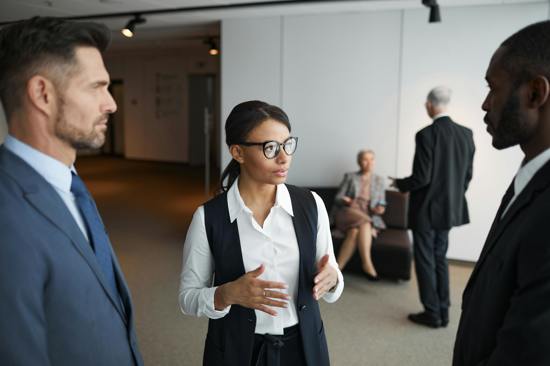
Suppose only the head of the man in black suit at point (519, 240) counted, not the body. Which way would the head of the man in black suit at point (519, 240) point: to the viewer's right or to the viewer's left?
to the viewer's left

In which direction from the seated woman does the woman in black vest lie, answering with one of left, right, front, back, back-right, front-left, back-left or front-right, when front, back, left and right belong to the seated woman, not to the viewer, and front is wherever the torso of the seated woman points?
front

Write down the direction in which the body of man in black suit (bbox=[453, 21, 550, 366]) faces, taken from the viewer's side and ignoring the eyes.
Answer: to the viewer's left

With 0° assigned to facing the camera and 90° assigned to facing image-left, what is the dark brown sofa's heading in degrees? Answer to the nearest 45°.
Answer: approximately 0°

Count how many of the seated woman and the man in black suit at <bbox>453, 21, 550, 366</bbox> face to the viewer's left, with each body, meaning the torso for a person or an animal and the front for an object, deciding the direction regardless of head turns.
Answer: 1

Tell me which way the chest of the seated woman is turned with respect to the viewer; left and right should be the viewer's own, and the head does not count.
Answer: facing the viewer

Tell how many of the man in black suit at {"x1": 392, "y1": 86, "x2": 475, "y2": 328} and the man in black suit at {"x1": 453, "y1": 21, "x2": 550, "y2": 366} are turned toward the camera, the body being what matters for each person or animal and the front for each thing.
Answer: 0

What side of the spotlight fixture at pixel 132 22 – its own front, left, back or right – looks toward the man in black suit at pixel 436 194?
left

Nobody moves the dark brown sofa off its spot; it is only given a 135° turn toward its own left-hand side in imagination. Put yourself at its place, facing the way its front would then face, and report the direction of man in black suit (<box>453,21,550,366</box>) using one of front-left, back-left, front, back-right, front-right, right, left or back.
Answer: back-right

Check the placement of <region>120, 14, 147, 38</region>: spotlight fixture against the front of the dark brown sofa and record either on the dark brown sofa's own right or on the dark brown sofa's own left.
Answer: on the dark brown sofa's own right
